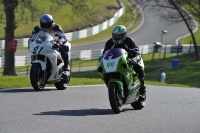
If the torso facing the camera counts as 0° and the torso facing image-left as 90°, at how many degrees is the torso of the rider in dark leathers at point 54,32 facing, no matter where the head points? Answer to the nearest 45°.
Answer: approximately 45°

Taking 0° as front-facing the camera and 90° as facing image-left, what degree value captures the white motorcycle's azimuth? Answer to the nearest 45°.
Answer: approximately 45°

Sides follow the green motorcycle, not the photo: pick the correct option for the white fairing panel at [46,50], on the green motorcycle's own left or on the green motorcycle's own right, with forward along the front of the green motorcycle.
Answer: on the green motorcycle's own right
